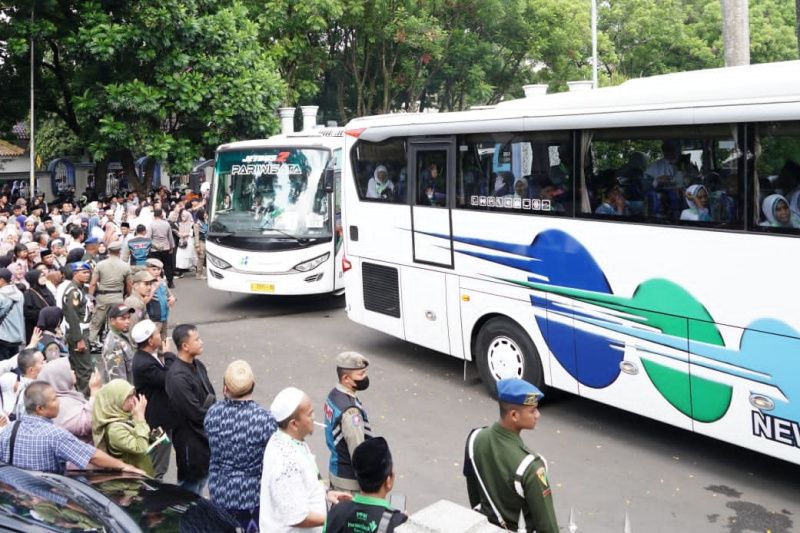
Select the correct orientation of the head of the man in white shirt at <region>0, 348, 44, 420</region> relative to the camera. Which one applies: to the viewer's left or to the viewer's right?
to the viewer's right

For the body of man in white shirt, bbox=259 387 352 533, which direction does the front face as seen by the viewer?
to the viewer's right

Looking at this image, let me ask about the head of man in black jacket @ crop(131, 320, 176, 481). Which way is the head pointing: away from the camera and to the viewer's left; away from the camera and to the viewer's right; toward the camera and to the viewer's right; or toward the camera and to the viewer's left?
away from the camera and to the viewer's right

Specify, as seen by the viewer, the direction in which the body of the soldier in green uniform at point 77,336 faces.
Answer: to the viewer's right

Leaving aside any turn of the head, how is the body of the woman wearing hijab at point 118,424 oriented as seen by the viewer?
to the viewer's right

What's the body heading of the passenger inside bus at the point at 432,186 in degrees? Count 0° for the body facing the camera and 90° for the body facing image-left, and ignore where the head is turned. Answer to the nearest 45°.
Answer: approximately 315°

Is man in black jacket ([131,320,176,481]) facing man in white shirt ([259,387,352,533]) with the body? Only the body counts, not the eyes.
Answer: no

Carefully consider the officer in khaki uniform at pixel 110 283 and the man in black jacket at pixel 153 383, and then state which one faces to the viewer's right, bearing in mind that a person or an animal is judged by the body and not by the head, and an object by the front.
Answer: the man in black jacket

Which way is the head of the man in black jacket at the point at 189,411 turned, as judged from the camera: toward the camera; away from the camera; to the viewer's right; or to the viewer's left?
to the viewer's right

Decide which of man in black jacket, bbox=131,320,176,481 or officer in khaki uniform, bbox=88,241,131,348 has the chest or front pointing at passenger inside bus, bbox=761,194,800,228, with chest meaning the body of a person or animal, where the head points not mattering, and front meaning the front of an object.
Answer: the man in black jacket

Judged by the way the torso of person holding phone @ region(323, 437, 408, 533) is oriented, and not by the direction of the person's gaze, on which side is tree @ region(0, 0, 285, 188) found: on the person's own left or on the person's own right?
on the person's own left
